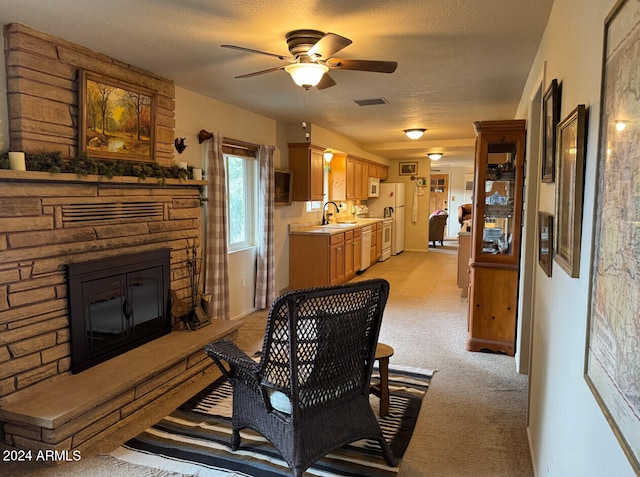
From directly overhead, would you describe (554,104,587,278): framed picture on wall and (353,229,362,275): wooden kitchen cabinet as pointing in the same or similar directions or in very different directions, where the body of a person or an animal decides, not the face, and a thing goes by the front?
very different directions

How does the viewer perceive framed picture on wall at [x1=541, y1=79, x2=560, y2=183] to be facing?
facing to the left of the viewer

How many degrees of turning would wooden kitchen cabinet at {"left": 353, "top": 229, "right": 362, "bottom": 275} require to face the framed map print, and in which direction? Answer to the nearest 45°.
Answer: approximately 90° to its right

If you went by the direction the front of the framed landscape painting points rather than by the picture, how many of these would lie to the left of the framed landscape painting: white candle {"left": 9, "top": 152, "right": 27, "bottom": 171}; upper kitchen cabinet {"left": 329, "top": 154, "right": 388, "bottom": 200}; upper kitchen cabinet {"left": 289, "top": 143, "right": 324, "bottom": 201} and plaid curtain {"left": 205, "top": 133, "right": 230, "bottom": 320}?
3

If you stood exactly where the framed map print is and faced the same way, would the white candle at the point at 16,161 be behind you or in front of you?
in front

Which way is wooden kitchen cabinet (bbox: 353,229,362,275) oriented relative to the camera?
to the viewer's right

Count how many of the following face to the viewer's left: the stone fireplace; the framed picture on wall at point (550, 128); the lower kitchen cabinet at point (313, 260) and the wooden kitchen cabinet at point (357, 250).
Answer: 1

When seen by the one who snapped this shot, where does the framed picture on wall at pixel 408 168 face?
facing the viewer

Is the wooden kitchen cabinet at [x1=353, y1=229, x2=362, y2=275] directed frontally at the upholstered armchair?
no

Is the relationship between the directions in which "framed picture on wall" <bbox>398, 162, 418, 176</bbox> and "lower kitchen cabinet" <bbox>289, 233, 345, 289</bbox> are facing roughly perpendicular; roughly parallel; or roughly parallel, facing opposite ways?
roughly perpendicular

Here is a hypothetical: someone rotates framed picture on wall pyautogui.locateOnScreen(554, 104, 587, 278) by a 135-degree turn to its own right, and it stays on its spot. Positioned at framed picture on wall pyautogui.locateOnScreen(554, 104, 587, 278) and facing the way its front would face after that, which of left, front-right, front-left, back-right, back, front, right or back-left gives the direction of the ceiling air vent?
left

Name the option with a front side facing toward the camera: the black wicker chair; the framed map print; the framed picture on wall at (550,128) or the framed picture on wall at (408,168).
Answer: the framed picture on wall at (408,168)

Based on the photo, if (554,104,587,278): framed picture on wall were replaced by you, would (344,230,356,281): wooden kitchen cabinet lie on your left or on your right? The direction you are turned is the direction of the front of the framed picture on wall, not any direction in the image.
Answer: on your right

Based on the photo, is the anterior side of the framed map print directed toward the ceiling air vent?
no

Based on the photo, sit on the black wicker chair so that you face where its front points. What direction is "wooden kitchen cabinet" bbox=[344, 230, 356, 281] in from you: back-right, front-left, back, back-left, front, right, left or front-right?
front-right

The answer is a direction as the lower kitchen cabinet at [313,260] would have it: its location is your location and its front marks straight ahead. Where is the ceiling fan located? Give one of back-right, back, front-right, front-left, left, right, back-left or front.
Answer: right

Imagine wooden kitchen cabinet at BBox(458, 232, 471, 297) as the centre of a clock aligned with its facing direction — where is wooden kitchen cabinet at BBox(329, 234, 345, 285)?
wooden kitchen cabinet at BBox(329, 234, 345, 285) is roughly at 12 o'clock from wooden kitchen cabinet at BBox(458, 232, 471, 297).

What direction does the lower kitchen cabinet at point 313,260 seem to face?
to the viewer's right

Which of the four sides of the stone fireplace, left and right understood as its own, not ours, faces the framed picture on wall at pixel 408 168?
left

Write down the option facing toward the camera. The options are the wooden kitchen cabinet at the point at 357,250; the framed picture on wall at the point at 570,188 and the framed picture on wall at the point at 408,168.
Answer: the framed picture on wall at the point at 408,168

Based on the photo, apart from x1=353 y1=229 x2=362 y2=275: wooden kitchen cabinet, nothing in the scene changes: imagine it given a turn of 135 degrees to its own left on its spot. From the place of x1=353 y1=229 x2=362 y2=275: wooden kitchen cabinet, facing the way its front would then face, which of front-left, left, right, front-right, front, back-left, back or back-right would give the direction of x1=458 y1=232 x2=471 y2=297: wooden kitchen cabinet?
back

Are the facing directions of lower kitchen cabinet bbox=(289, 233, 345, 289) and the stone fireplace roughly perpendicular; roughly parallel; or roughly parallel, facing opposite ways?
roughly parallel

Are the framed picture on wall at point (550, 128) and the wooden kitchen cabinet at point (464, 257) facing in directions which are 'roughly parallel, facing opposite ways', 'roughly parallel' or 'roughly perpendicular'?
roughly parallel
